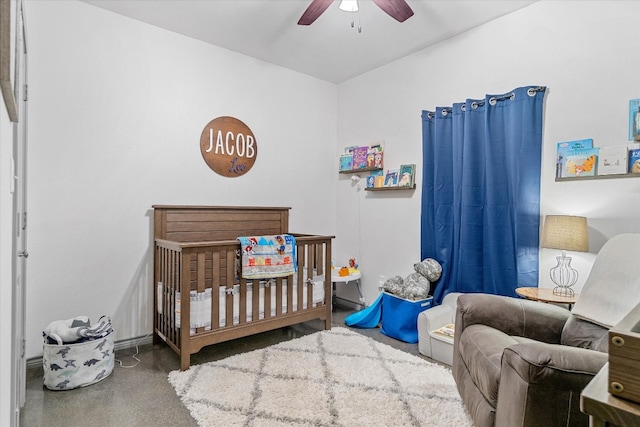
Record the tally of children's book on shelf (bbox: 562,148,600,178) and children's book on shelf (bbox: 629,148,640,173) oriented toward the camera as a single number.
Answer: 2

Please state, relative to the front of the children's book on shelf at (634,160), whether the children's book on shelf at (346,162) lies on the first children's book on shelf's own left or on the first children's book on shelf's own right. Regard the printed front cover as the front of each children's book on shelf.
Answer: on the first children's book on shelf's own right

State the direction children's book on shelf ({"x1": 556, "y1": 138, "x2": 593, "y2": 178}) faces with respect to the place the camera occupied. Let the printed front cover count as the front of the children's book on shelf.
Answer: facing the viewer

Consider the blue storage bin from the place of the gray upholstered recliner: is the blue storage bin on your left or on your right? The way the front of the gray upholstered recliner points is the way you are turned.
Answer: on your right

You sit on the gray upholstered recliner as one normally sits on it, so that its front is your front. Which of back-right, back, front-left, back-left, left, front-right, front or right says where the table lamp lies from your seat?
back-right

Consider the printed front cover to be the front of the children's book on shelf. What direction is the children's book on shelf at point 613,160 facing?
toward the camera

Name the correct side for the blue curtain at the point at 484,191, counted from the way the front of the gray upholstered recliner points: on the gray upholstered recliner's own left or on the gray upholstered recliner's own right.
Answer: on the gray upholstered recliner's own right

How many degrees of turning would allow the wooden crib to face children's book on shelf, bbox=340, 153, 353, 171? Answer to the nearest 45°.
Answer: approximately 90° to its left

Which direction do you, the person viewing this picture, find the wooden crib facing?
facing the viewer and to the right of the viewer

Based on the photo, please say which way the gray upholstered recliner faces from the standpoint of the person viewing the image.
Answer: facing the viewer and to the left of the viewer

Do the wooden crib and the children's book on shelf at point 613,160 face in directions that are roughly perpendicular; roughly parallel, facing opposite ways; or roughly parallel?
roughly perpendicular

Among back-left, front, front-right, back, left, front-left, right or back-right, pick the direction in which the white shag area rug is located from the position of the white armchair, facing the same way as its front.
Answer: front

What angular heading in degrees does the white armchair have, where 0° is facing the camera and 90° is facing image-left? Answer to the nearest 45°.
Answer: approximately 45°

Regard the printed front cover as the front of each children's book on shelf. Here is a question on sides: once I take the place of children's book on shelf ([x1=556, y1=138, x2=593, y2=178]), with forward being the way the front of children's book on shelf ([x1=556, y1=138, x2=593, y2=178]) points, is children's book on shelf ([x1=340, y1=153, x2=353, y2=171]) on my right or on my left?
on my right
